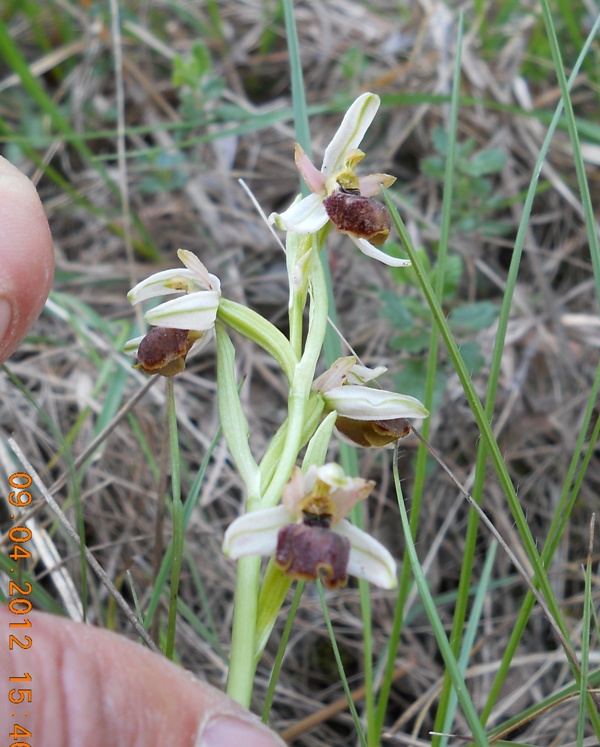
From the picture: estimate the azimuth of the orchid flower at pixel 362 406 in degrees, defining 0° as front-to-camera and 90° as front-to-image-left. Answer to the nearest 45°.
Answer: approximately 270°

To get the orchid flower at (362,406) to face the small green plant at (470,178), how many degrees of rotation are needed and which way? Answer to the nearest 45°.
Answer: approximately 90° to its left

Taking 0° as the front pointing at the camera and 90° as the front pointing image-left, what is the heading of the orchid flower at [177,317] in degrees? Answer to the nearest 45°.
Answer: approximately 90°

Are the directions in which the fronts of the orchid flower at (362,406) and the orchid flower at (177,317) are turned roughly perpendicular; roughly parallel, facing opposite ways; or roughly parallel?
roughly parallel, facing opposite ways

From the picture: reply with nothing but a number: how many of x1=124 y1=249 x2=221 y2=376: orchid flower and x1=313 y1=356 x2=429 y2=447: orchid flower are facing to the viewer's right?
1

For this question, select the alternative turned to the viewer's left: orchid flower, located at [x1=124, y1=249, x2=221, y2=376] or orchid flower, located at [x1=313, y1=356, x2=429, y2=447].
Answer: orchid flower, located at [x1=124, y1=249, x2=221, y2=376]

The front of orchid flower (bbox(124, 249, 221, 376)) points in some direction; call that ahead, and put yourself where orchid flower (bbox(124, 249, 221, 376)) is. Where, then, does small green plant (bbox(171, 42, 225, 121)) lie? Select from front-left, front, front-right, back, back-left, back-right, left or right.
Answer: right
